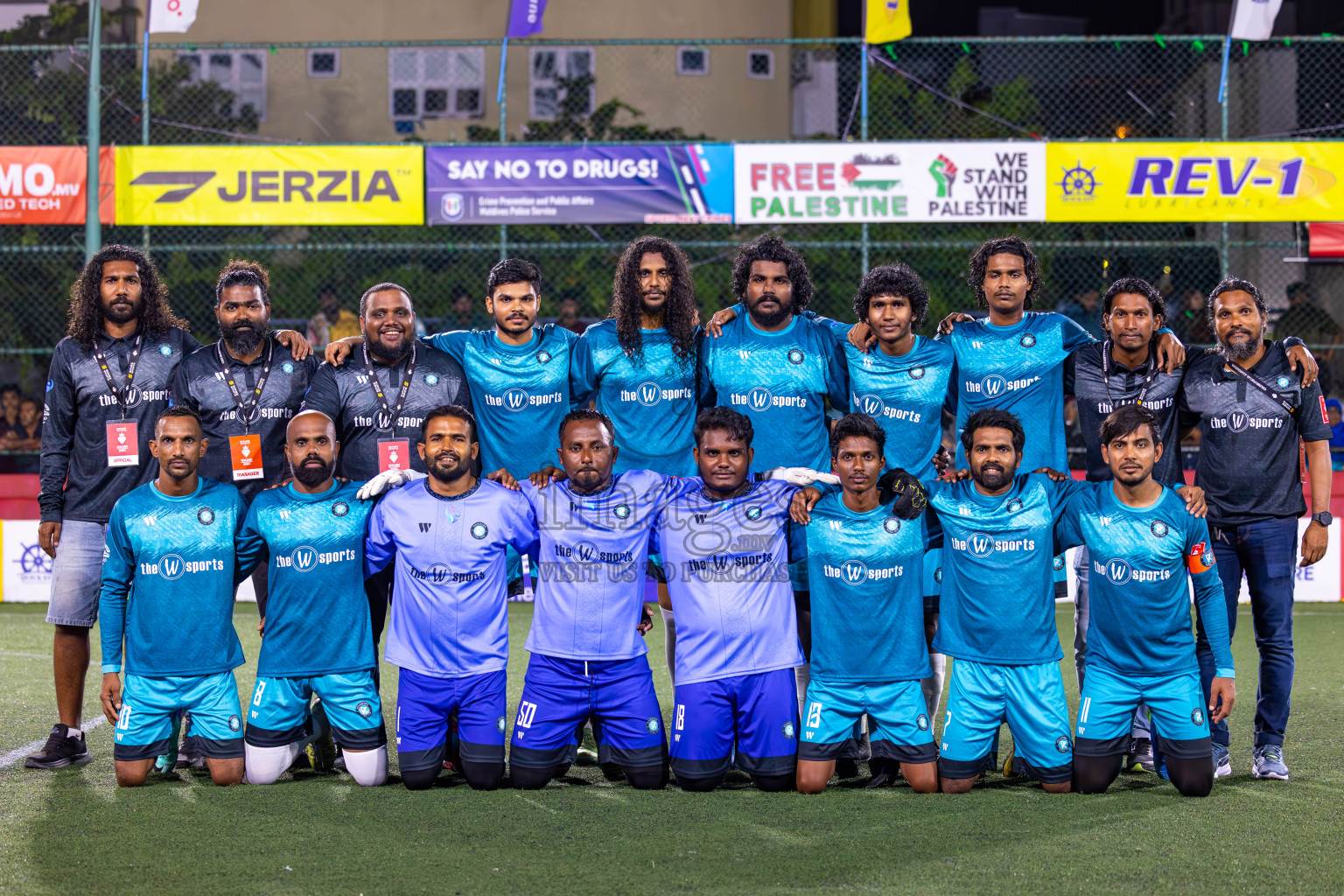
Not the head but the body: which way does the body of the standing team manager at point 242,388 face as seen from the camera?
toward the camera

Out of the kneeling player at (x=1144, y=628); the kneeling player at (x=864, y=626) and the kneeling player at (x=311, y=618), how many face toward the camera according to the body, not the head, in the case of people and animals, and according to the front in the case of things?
3

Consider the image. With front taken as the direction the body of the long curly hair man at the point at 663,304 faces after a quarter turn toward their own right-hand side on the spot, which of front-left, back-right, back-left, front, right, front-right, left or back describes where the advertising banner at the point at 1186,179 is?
back-right

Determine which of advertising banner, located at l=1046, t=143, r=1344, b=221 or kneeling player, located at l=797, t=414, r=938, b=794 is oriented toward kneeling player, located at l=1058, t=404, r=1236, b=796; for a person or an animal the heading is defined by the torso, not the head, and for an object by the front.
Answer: the advertising banner

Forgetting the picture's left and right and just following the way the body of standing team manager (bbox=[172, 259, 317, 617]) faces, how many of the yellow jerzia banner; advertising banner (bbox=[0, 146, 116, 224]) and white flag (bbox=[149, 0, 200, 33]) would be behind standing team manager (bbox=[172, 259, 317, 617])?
3

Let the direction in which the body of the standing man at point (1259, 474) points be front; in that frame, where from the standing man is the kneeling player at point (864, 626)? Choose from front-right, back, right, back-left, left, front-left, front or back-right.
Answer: front-right

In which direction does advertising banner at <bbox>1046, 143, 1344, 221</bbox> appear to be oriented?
toward the camera

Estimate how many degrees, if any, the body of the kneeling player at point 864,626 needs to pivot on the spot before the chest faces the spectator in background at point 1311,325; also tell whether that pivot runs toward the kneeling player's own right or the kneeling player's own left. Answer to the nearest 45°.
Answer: approximately 135° to the kneeling player's own left

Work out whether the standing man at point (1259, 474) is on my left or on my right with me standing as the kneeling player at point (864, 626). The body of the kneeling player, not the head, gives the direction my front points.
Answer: on my left

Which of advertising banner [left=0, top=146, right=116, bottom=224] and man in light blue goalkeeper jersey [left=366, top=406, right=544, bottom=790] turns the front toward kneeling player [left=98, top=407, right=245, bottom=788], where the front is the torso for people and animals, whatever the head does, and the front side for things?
the advertising banner

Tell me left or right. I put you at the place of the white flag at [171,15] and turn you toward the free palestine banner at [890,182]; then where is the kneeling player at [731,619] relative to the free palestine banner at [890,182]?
right

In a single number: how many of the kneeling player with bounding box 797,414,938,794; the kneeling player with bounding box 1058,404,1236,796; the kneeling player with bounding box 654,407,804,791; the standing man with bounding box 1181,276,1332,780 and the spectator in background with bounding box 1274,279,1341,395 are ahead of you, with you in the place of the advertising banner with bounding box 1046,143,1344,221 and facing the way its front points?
4
